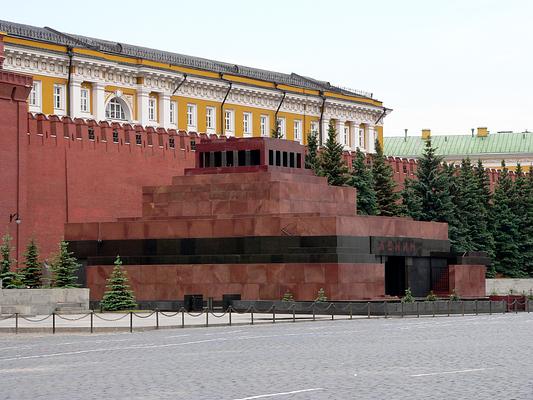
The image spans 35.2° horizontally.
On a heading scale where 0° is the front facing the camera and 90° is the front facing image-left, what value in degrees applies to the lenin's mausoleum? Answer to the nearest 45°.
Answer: approximately 315°

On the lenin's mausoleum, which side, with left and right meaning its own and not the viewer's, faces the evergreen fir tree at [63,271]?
right

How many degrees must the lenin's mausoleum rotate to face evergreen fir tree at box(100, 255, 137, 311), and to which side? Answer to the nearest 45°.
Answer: approximately 90° to its right

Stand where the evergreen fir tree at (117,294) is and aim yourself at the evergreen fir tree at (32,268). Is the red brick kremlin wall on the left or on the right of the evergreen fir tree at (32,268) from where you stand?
right

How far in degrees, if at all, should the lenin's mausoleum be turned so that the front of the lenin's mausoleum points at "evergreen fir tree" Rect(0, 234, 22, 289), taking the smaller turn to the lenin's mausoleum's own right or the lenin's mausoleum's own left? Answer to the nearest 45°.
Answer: approximately 90° to the lenin's mausoleum's own right

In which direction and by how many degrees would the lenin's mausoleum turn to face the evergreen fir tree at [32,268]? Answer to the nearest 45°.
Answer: approximately 90° to its right
